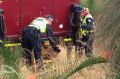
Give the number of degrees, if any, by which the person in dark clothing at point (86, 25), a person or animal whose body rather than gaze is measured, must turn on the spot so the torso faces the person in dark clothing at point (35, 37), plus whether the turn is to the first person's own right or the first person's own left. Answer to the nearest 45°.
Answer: approximately 45° to the first person's own left

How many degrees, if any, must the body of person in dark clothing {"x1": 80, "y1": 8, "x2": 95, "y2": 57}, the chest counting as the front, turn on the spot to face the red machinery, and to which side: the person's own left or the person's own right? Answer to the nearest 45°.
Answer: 0° — they already face it

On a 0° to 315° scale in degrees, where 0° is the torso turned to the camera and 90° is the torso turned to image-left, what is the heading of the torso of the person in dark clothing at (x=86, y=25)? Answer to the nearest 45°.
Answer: approximately 90°
